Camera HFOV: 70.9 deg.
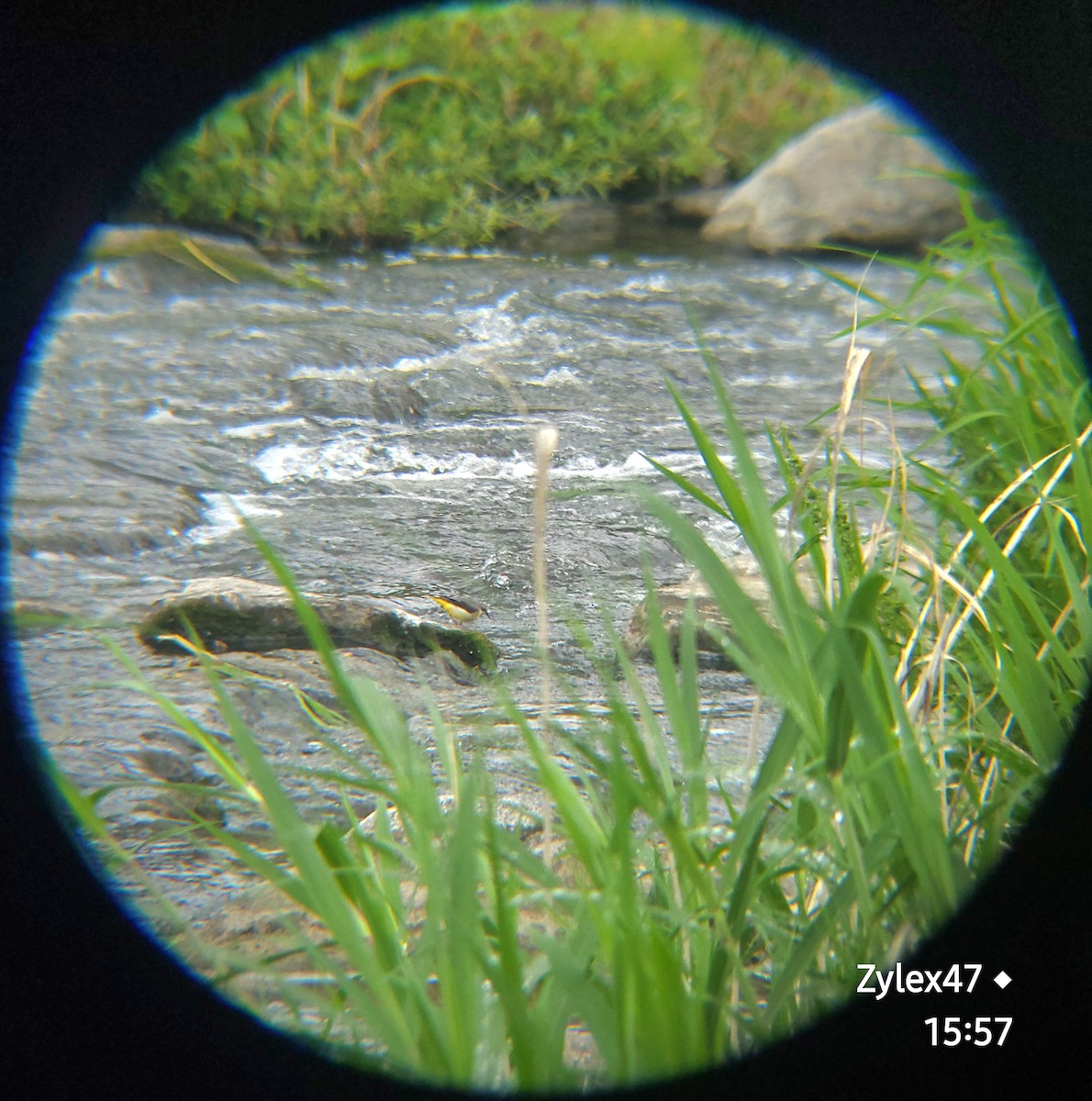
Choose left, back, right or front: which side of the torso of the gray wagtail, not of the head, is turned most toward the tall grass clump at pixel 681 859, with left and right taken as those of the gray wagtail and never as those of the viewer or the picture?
right

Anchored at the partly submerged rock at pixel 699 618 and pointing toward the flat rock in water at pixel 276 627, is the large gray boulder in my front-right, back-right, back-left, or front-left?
back-right

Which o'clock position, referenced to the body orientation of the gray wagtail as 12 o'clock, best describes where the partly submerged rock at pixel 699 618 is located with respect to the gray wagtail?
The partly submerged rock is roughly at 1 o'clock from the gray wagtail.

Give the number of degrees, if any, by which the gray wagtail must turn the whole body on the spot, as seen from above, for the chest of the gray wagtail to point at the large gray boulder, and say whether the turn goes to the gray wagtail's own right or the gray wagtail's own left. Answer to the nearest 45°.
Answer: approximately 45° to the gray wagtail's own left

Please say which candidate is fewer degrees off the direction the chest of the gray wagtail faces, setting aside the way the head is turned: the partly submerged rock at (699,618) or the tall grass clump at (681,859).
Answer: the partly submerged rock

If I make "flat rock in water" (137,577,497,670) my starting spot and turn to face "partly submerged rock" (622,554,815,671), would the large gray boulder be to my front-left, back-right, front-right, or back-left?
front-left

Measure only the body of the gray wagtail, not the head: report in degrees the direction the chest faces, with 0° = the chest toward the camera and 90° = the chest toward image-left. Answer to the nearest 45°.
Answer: approximately 270°
